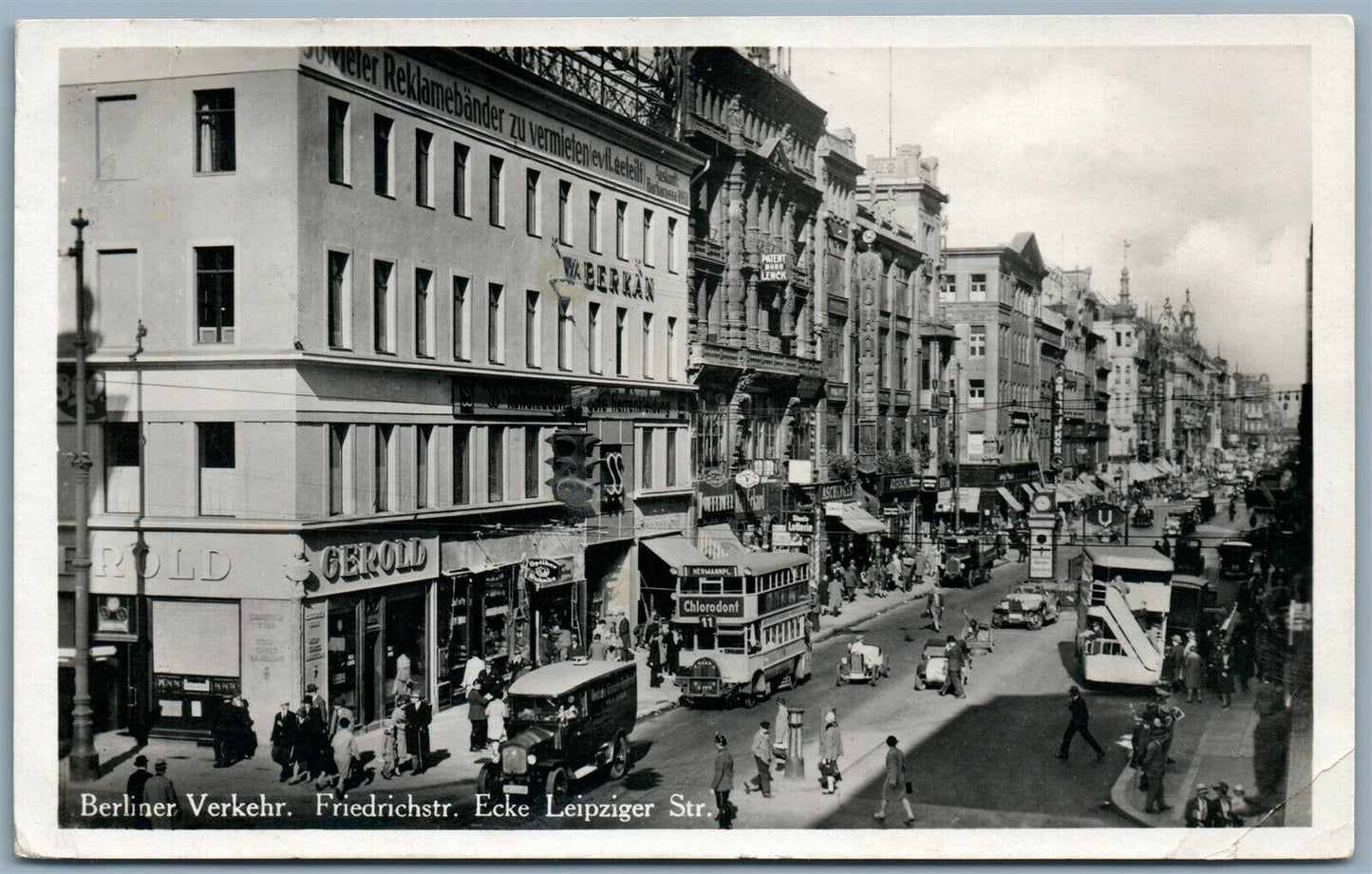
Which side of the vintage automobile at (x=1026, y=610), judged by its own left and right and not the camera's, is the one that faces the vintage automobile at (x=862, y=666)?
front

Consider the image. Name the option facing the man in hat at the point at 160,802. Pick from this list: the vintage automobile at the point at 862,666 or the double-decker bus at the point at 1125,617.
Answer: the vintage automobile

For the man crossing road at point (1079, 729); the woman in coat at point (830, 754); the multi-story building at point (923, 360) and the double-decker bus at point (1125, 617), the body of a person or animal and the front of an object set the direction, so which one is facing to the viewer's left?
the man crossing road

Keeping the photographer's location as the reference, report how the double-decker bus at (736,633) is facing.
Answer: facing the viewer and to the left of the viewer

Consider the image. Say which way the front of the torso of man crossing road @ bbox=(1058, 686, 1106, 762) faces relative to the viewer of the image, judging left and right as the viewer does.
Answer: facing to the left of the viewer

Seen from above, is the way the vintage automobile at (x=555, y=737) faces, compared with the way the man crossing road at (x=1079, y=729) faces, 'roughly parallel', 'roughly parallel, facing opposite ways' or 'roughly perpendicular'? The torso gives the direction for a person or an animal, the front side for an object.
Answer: roughly perpendicular

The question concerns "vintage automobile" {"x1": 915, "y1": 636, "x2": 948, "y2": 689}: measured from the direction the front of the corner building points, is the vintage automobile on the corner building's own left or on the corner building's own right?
on the corner building's own left

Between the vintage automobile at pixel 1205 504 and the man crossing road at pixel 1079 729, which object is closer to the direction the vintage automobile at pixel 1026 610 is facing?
the man crossing road

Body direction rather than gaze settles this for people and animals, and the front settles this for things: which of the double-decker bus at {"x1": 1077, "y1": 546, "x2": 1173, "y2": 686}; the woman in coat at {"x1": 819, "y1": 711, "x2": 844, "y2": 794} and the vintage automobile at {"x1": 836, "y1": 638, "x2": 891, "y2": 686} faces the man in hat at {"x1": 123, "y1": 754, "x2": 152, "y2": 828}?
the vintage automobile

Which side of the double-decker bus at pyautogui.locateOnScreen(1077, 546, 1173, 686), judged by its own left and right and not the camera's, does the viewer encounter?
back

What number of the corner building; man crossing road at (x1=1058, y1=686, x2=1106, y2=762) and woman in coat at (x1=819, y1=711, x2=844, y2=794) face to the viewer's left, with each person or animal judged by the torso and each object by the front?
1

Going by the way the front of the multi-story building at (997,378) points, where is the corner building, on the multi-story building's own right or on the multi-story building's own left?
on the multi-story building's own right

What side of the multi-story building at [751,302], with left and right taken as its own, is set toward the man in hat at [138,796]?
right

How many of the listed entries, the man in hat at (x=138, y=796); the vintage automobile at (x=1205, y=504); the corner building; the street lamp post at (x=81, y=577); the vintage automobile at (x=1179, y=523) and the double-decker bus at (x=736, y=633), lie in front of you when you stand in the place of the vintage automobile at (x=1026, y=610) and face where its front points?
4
